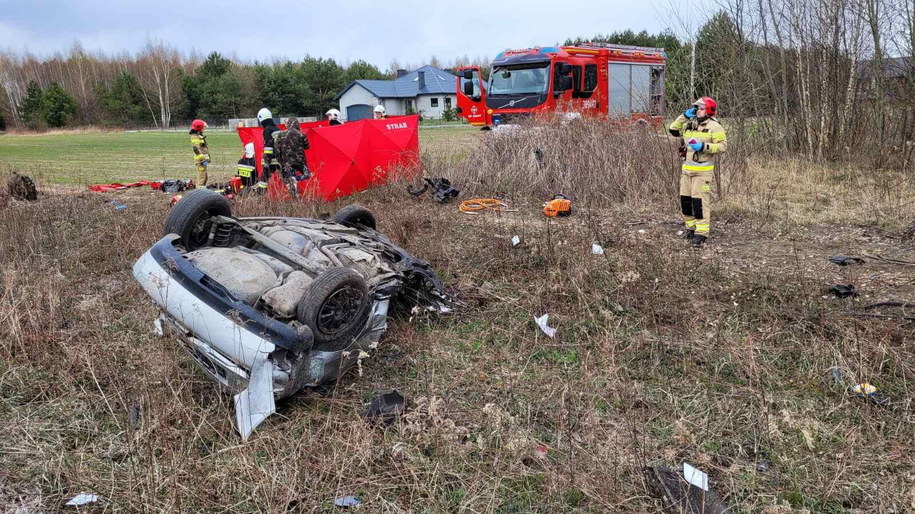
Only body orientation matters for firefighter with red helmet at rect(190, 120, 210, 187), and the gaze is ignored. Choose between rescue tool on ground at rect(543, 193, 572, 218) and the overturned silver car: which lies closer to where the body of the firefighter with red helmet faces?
the rescue tool on ground

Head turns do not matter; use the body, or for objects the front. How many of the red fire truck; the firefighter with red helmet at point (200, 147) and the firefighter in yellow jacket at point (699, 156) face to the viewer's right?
1

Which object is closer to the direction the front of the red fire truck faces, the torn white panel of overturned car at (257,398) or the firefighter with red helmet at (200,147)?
the firefighter with red helmet

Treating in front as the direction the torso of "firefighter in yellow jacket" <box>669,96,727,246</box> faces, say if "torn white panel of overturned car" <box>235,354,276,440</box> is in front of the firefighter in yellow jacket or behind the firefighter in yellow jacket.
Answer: in front

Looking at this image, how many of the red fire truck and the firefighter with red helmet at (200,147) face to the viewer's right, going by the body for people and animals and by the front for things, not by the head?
1

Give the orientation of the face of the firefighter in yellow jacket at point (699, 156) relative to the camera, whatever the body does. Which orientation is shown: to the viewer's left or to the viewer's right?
to the viewer's left

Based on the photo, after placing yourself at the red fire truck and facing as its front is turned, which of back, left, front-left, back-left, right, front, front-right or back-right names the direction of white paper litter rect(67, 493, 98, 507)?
front-left

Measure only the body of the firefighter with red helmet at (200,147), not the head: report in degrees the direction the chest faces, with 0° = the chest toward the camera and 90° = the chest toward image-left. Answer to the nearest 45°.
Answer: approximately 270°

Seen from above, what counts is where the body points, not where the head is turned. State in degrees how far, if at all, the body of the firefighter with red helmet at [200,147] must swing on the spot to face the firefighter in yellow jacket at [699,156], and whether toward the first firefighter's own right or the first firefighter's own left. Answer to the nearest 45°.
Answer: approximately 45° to the first firefighter's own right

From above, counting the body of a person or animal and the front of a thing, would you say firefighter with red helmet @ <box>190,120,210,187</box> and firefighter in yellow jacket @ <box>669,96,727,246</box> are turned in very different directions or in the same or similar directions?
very different directions

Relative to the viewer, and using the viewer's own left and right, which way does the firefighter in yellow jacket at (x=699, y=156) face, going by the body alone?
facing the viewer and to the left of the viewer

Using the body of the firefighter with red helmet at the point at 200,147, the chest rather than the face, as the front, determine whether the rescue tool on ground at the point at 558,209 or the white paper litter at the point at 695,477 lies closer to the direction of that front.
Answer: the rescue tool on ground
